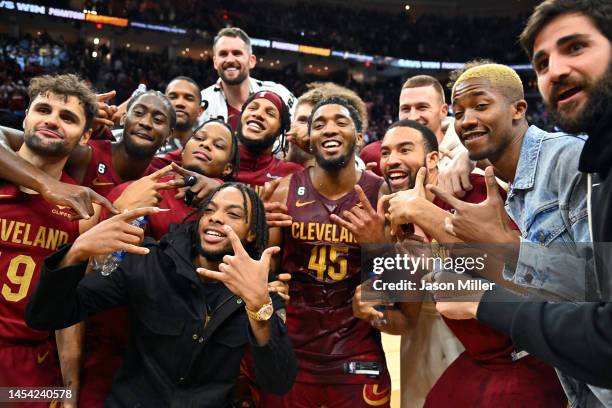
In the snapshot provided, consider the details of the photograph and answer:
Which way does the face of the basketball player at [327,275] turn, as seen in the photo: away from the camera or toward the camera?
toward the camera

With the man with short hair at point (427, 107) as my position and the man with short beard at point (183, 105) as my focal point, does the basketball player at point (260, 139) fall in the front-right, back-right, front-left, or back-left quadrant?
front-left

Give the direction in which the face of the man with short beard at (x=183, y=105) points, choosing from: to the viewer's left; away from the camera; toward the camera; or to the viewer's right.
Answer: toward the camera

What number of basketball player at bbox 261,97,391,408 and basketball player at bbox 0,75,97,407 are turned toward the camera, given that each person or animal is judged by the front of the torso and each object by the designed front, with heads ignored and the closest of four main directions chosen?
2

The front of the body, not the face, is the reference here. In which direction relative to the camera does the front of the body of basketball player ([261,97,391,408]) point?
toward the camera

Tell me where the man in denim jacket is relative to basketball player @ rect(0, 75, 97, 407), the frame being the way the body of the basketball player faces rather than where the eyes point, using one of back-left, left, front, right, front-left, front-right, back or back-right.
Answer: front-left

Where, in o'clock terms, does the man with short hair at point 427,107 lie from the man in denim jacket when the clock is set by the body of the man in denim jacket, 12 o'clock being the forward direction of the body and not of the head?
The man with short hair is roughly at 4 o'clock from the man in denim jacket.

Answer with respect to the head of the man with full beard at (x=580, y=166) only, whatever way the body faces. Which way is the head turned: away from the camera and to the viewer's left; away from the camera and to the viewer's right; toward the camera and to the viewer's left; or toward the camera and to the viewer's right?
toward the camera and to the viewer's left

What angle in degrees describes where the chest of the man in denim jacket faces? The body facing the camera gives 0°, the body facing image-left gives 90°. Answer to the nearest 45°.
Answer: approximately 45°

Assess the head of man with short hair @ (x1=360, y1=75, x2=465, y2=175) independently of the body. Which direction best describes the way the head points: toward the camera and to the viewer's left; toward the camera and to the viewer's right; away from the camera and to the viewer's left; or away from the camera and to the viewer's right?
toward the camera and to the viewer's left

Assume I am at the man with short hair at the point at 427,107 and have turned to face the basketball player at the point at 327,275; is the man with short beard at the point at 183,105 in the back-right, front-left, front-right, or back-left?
front-right

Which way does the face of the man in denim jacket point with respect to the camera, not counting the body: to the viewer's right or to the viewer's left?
to the viewer's left

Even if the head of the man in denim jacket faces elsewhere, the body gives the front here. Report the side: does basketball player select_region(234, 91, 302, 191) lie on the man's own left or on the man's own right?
on the man's own right

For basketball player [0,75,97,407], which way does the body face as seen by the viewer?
toward the camera

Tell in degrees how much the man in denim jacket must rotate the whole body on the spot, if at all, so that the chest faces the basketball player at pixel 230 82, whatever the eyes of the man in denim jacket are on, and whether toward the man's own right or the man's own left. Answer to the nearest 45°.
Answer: approximately 90° to the man's own right

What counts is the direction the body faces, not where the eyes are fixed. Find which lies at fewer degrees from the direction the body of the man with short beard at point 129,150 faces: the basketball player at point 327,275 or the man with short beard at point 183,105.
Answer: the basketball player

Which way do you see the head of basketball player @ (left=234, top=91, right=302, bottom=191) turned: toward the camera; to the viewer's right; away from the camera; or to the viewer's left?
toward the camera
